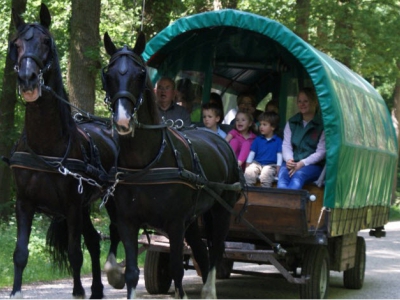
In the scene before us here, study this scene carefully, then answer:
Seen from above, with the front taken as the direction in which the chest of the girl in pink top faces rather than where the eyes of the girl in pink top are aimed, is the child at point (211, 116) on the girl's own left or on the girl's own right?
on the girl's own right

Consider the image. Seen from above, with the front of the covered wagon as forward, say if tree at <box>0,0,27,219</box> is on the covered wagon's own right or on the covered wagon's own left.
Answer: on the covered wagon's own right

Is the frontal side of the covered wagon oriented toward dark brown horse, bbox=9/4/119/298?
yes

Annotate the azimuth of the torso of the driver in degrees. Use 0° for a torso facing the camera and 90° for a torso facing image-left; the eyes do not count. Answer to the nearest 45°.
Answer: approximately 45°

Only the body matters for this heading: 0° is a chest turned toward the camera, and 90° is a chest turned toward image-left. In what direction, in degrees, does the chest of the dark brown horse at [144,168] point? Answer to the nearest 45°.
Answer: approximately 45°

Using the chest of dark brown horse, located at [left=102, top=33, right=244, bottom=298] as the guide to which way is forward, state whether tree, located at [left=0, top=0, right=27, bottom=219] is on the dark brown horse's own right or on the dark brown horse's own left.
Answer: on the dark brown horse's own right

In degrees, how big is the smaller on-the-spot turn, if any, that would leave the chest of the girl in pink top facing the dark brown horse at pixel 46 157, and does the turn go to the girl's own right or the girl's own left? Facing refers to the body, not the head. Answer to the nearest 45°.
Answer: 0° — they already face it

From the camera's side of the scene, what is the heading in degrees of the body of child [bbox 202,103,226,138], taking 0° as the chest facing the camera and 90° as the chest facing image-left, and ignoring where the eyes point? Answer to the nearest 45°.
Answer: approximately 45°
